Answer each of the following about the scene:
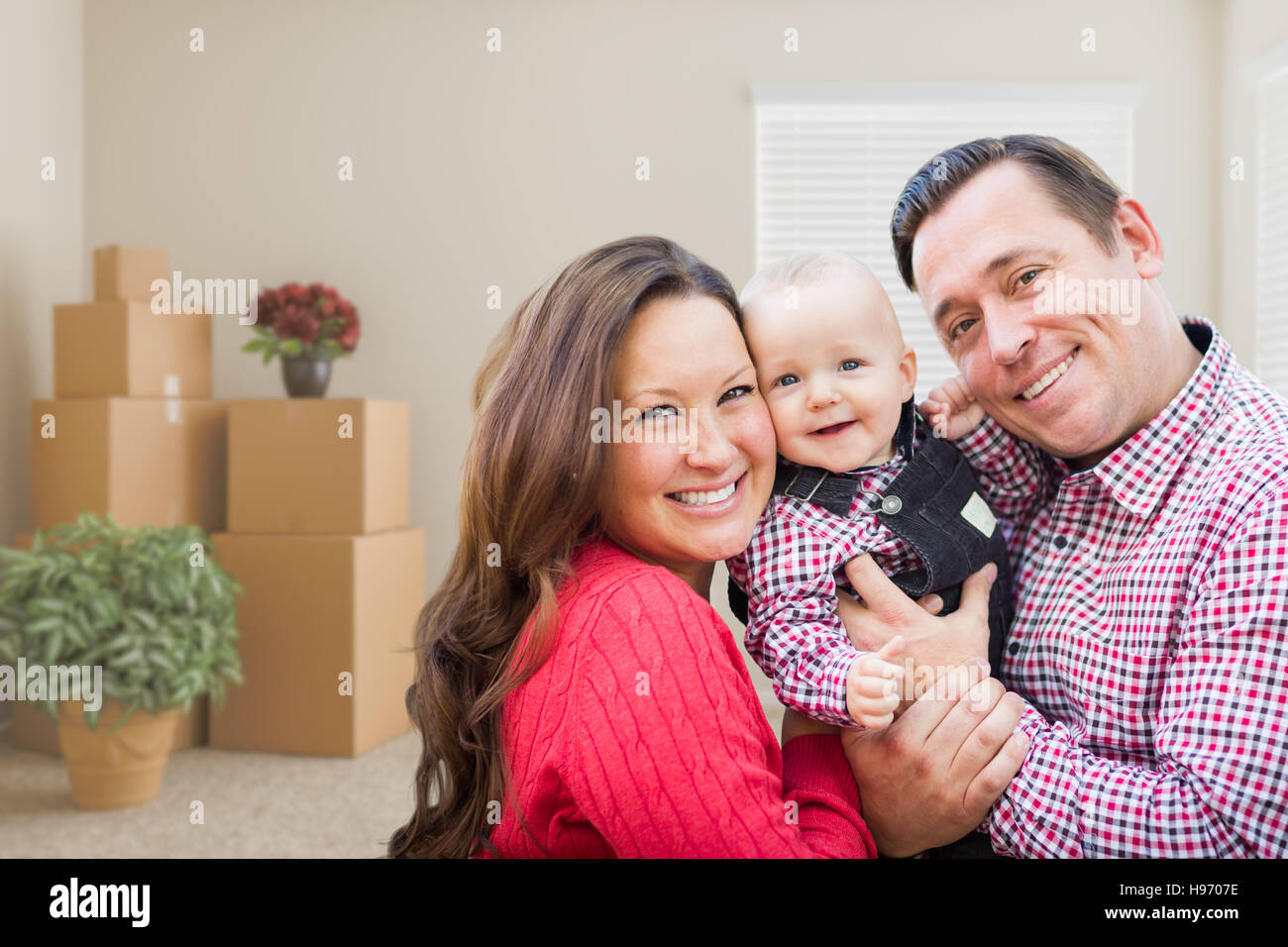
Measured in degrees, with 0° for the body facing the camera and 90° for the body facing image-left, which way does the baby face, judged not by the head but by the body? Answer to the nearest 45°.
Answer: approximately 0°

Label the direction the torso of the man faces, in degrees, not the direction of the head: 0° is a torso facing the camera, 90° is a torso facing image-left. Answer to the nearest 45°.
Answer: approximately 45°

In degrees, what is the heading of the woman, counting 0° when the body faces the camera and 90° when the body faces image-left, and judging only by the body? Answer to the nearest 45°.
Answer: approximately 270°

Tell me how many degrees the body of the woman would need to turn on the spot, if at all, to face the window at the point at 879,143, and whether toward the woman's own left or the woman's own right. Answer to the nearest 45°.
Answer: approximately 90° to the woman's own left

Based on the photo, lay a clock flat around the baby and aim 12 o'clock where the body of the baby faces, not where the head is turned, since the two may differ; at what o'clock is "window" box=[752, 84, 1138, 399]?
The window is roughly at 6 o'clock from the baby.
